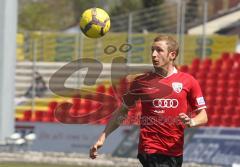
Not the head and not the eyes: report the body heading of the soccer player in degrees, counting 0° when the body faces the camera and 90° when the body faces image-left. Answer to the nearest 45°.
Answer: approximately 0°

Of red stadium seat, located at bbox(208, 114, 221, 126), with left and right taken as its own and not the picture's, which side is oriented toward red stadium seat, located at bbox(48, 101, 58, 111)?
right

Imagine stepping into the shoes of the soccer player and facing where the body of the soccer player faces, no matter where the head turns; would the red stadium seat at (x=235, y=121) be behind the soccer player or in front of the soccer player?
behind

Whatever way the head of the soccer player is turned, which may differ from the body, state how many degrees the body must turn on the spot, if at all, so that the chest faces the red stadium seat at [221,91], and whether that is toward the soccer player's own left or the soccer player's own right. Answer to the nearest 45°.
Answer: approximately 180°

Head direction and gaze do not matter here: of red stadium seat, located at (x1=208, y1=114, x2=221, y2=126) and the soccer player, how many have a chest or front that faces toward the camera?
2

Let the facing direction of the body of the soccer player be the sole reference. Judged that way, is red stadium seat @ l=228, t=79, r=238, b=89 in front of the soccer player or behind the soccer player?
behind
